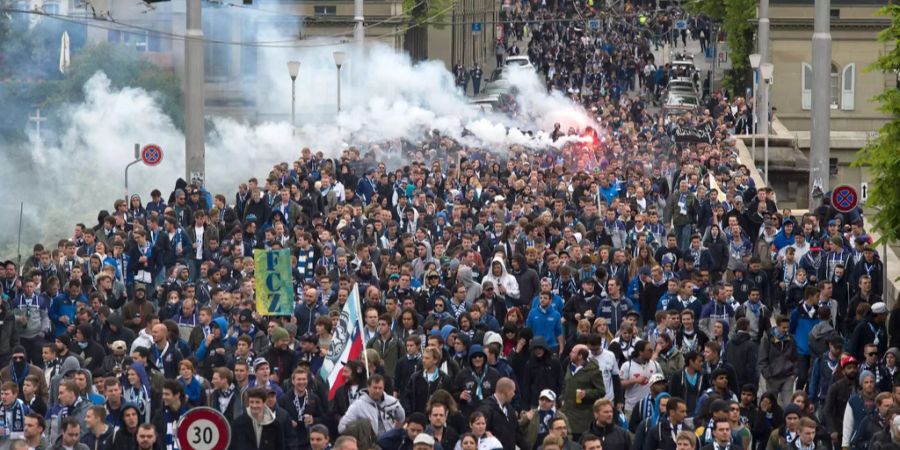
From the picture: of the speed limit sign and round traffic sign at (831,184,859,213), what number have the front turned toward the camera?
2

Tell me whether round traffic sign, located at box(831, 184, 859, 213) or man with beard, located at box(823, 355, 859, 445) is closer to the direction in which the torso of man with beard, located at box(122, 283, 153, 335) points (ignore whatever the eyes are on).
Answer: the man with beard

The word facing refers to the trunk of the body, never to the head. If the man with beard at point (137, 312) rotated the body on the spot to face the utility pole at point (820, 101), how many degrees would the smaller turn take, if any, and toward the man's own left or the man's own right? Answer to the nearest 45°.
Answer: approximately 135° to the man's own left

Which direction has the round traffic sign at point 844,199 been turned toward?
toward the camera

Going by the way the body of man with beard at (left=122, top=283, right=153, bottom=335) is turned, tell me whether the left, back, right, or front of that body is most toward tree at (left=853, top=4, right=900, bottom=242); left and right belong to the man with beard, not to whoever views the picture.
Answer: left

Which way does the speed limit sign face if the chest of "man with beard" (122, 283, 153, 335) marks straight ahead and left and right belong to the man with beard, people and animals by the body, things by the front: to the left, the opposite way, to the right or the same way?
the same way

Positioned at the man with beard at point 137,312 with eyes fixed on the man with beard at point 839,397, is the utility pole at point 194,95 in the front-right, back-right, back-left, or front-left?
back-left

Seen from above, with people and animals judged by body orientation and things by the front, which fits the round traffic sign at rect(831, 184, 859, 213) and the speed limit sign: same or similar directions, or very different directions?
same or similar directions

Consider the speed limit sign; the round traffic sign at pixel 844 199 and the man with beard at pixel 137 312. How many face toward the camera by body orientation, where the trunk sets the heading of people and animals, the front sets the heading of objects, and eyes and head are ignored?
3

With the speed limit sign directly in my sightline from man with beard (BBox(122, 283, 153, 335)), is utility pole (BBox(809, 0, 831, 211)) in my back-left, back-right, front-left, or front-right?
back-left

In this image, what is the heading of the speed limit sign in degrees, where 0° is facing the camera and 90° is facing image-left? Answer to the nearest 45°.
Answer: approximately 0°

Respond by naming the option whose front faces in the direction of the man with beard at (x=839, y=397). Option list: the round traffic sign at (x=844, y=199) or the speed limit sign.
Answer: the round traffic sign

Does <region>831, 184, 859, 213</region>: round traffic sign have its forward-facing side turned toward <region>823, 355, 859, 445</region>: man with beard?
yes

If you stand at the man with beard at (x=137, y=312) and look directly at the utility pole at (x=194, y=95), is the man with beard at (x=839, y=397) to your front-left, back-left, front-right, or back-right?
back-right

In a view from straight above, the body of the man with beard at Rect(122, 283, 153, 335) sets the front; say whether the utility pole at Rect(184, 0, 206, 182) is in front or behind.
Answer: behind
